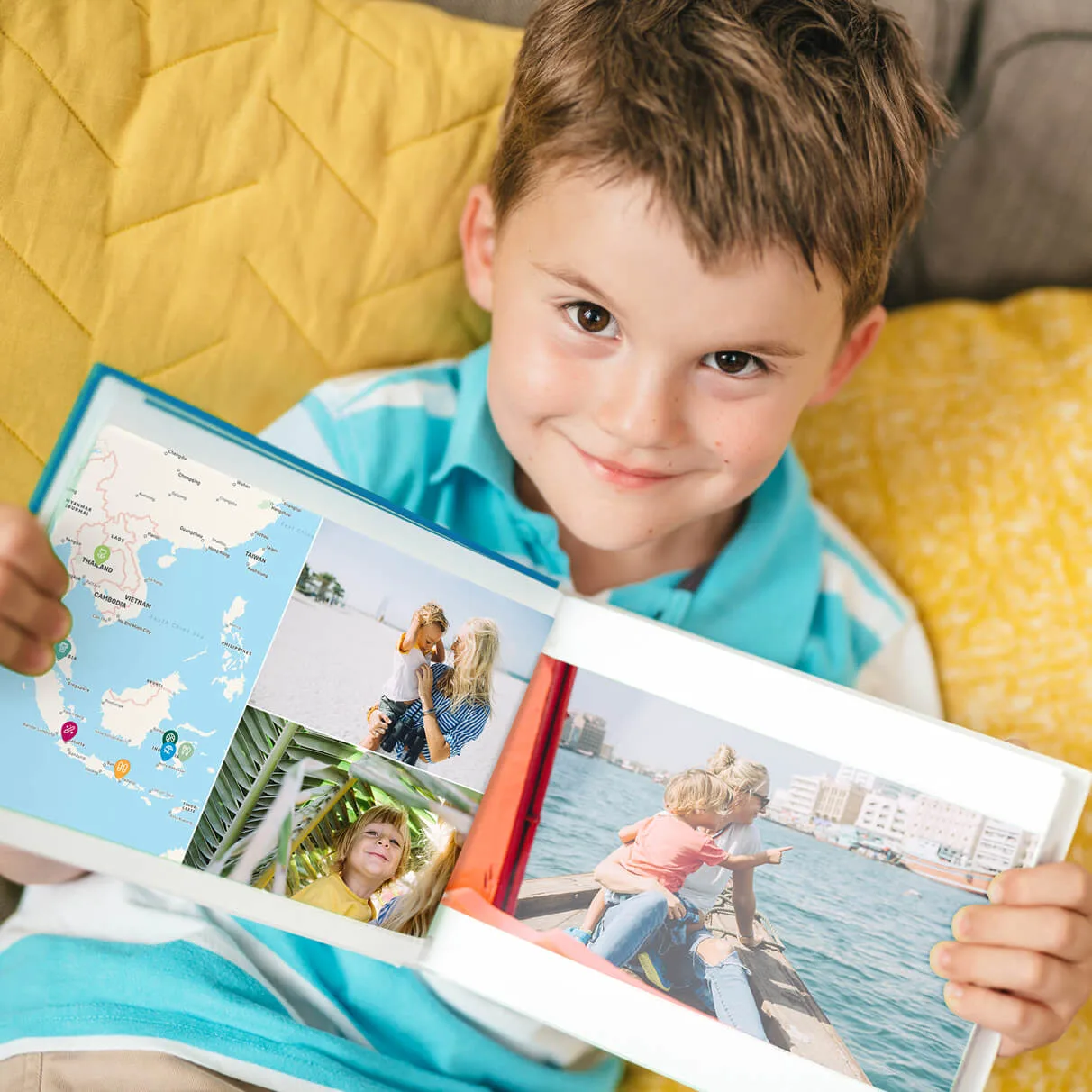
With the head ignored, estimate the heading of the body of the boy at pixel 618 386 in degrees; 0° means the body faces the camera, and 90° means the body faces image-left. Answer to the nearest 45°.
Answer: approximately 0°
